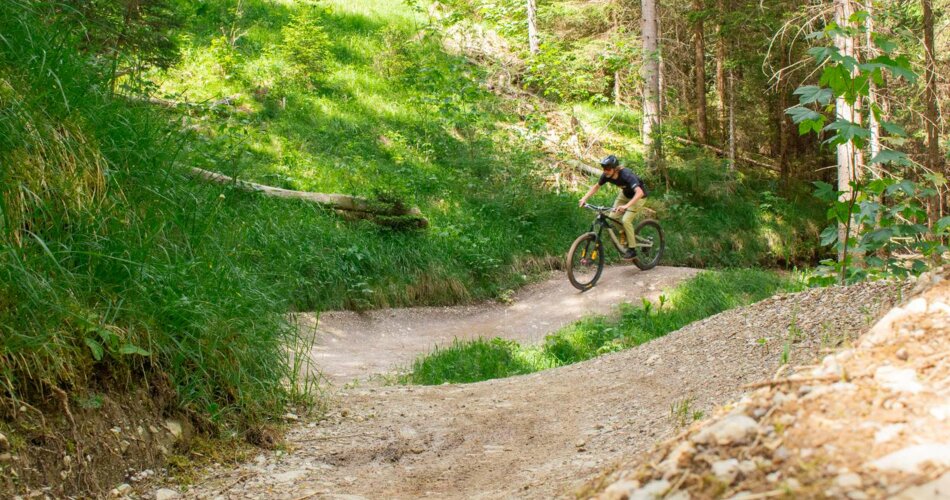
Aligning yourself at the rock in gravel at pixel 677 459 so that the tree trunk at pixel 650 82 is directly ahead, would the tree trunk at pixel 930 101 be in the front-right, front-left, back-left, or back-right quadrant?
front-right

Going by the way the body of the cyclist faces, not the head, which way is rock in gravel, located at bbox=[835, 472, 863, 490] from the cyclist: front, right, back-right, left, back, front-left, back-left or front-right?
front-left

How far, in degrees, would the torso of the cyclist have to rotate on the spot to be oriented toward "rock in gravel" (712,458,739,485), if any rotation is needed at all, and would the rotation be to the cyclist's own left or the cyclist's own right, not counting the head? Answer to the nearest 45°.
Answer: approximately 45° to the cyclist's own left

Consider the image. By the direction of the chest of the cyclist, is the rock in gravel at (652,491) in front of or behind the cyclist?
in front

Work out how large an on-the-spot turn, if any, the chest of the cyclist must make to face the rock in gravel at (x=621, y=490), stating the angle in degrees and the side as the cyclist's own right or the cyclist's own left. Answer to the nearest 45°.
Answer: approximately 45° to the cyclist's own left

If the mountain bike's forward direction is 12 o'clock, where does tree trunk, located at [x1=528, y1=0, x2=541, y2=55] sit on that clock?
The tree trunk is roughly at 4 o'clock from the mountain bike.

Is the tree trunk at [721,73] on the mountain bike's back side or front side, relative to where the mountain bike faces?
on the back side

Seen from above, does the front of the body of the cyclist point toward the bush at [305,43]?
no

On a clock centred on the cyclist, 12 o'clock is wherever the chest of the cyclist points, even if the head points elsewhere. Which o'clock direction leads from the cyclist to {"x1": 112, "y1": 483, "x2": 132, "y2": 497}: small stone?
The small stone is roughly at 11 o'clock from the cyclist.

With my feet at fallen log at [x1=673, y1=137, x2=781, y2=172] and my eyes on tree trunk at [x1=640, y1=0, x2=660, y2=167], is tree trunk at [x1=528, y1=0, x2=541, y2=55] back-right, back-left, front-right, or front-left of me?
front-right

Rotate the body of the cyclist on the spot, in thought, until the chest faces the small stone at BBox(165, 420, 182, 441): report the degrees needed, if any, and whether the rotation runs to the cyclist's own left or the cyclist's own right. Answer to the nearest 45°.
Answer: approximately 45° to the cyclist's own left

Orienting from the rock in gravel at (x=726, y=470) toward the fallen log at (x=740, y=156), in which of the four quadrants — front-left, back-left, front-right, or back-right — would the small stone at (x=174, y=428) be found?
front-left

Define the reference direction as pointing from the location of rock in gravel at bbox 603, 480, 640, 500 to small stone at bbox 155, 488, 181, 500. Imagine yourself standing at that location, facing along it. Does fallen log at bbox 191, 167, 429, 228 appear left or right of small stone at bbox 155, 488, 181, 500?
right

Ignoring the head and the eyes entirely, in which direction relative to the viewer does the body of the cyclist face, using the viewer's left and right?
facing the viewer and to the left of the viewer

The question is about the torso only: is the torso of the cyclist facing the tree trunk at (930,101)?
no

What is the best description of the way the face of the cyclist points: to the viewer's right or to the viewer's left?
to the viewer's left

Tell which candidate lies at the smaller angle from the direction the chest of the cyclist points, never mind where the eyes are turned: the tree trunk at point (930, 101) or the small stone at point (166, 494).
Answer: the small stone
